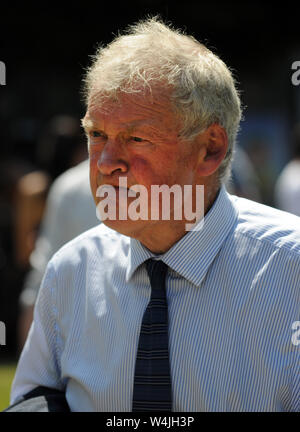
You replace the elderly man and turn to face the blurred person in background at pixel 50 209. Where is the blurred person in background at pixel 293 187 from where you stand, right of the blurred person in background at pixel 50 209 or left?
right

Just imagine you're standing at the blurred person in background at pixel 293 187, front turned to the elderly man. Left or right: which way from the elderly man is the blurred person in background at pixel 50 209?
right

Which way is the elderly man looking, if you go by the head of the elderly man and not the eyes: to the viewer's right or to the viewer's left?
to the viewer's left

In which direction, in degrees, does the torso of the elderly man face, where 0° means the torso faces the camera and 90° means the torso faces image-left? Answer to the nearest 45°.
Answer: approximately 45°

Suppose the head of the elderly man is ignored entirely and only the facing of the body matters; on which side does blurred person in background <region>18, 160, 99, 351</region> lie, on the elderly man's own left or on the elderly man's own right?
on the elderly man's own right

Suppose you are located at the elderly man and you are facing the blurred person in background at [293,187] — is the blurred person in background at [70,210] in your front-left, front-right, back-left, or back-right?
front-left

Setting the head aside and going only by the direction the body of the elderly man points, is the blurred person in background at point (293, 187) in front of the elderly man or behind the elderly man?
behind

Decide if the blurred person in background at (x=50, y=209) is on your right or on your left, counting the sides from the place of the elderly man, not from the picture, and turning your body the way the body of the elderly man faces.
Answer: on your right
